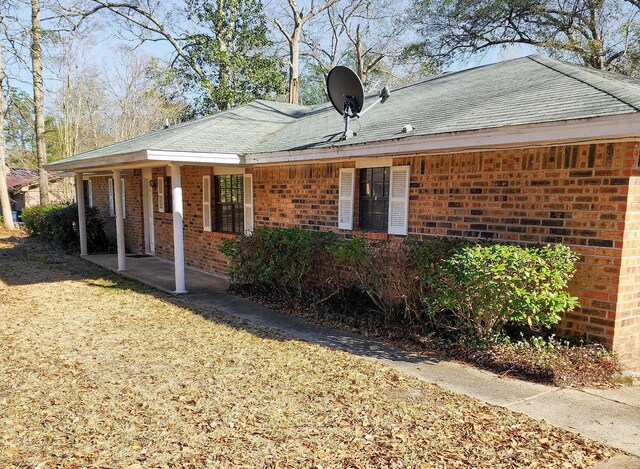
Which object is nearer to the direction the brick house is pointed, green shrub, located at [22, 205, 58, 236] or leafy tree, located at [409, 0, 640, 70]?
the green shrub

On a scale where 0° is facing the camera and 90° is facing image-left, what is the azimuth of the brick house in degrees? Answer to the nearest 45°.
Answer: approximately 45°

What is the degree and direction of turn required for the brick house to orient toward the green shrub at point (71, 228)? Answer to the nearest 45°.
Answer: approximately 90° to its right

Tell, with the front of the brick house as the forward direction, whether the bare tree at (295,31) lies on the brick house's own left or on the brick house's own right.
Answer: on the brick house's own right

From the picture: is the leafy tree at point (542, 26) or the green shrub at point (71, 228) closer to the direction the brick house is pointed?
the green shrub

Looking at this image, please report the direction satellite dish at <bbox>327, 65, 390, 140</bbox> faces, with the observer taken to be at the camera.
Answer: facing away from the viewer and to the right of the viewer

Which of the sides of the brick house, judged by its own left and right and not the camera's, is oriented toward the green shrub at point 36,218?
right

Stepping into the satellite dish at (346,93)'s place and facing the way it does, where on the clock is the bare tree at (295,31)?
The bare tree is roughly at 10 o'clock from the satellite dish.
